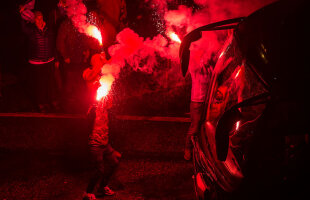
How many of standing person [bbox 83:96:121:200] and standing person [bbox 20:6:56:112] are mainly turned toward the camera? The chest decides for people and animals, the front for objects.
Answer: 1

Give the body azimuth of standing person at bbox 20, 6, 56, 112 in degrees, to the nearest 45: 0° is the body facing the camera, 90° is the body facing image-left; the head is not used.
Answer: approximately 0°

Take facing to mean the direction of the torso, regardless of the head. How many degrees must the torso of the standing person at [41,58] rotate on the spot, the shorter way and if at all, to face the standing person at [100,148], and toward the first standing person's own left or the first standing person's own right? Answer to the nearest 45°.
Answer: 0° — they already face them

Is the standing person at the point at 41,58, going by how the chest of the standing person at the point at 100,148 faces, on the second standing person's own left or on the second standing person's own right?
on the second standing person's own left

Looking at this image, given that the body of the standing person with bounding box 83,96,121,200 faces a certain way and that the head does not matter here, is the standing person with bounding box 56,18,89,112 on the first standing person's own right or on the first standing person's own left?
on the first standing person's own left
